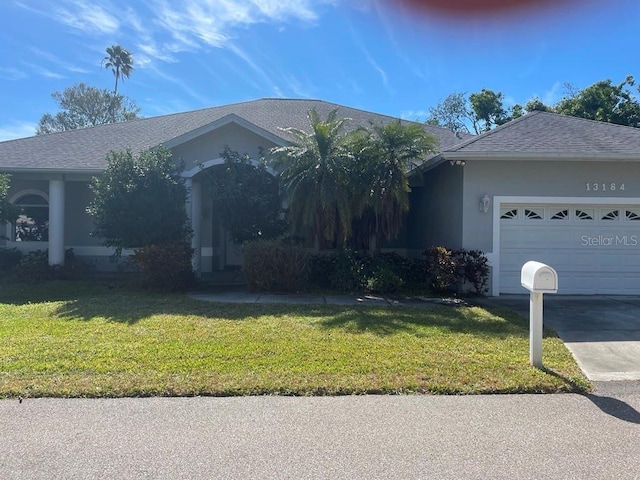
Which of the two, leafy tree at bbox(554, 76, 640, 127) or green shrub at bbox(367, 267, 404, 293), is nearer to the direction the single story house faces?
the green shrub

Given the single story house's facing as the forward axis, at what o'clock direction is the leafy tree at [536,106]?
The leafy tree is roughly at 7 o'clock from the single story house.

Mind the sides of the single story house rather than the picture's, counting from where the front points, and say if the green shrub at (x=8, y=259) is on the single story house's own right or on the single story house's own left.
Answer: on the single story house's own right

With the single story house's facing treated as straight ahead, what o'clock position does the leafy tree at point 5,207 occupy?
The leafy tree is roughly at 3 o'clock from the single story house.

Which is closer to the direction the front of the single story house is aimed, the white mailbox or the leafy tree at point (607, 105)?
the white mailbox

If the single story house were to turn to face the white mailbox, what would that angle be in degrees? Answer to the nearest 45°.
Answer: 0° — it already faces it

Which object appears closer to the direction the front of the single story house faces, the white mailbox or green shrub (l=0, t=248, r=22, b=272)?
the white mailbox

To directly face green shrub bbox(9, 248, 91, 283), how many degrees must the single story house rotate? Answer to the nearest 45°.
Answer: approximately 90° to its right

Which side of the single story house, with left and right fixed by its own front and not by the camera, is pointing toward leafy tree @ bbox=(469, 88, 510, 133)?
back

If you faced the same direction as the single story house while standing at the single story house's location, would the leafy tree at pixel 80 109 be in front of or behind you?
behind

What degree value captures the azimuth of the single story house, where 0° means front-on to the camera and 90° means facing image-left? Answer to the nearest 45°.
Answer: approximately 0°
